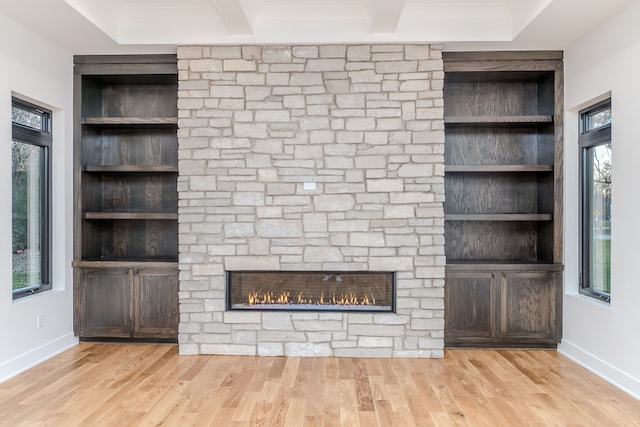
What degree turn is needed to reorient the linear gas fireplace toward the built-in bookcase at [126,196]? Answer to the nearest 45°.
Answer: approximately 90° to its right

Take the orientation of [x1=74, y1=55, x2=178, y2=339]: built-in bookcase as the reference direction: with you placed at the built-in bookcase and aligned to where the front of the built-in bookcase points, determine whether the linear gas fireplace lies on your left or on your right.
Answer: on your left

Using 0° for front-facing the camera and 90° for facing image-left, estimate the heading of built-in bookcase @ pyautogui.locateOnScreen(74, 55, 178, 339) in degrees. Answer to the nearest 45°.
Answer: approximately 0°

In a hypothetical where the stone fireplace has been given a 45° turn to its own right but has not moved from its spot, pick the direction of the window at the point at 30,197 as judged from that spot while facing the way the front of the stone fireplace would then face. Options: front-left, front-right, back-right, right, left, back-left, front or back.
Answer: front-right

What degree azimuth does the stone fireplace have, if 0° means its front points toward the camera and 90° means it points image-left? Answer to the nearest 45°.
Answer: approximately 0°

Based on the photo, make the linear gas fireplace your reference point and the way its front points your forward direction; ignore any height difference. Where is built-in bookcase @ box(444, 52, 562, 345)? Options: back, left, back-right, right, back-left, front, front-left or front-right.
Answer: left

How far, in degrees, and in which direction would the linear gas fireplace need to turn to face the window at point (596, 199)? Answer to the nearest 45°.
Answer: approximately 90° to its left

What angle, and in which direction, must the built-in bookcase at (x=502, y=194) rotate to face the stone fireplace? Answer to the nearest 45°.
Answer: approximately 45° to its right

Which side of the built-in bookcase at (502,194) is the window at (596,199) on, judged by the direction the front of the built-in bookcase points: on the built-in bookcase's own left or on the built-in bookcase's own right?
on the built-in bookcase's own left

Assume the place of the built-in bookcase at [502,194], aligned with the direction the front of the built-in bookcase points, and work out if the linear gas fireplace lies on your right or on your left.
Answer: on your right

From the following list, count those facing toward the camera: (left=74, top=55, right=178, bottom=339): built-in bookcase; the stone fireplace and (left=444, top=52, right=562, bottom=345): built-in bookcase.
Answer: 3
